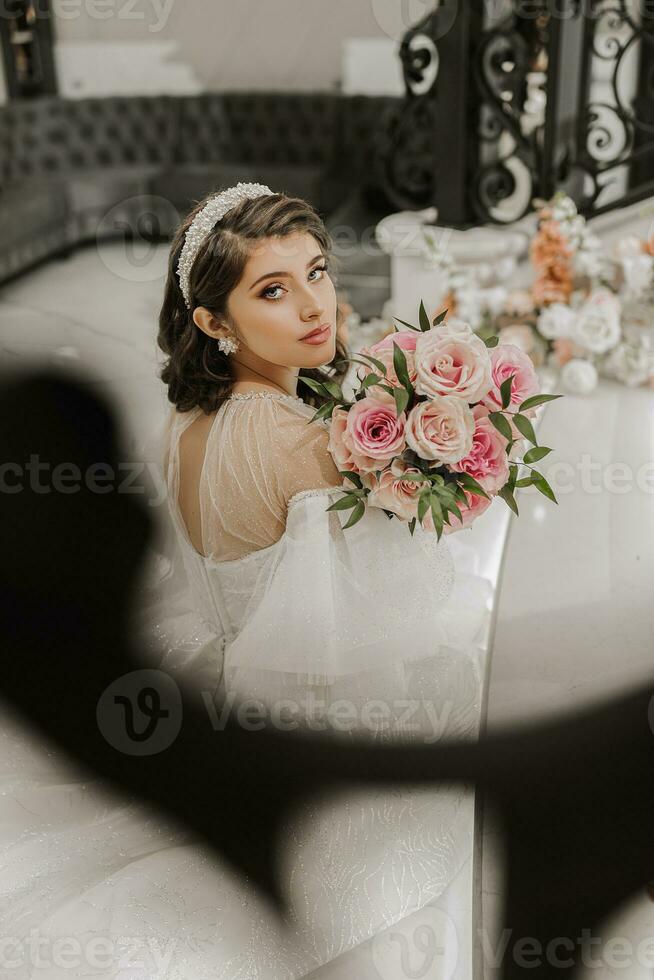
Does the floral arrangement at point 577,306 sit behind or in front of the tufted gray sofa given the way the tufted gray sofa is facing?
in front

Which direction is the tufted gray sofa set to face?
toward the camera

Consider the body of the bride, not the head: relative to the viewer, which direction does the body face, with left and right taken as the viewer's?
facing away from the viewer and to the right of the viewer

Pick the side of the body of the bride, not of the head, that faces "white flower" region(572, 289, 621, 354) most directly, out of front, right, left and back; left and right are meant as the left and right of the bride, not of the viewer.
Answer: front

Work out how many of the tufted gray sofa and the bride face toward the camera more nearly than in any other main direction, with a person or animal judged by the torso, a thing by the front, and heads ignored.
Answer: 1

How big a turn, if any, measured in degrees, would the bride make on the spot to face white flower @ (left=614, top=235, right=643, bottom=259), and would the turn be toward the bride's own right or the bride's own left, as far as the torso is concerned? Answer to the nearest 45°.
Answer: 0° — they already face it

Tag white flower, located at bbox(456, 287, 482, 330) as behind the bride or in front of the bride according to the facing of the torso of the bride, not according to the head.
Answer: in front

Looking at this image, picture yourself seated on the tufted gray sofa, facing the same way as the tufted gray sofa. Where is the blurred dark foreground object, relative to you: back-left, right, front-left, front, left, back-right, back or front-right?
front

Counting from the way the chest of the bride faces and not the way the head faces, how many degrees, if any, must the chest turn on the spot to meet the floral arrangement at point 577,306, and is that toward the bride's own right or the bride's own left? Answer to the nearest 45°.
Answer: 0° — they already face it

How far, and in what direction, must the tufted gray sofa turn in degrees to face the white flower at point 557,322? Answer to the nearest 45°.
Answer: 0° — it already faces it
